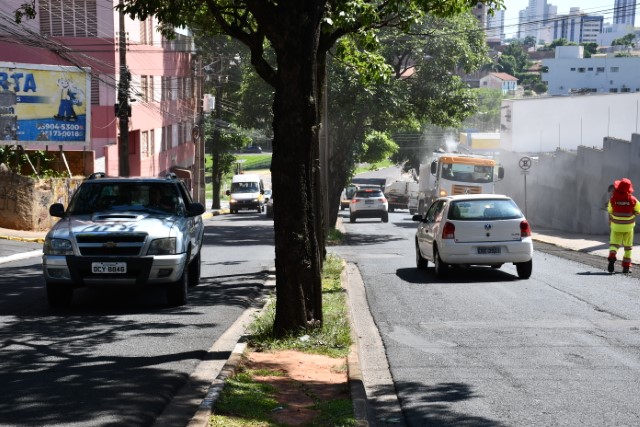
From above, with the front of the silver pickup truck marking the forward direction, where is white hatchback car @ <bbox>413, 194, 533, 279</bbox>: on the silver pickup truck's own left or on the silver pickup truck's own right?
on the silver pickup truck's own left

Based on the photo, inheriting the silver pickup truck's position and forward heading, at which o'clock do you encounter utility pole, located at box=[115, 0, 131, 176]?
The utility pole is roughly at 6 o'clock from the silver pickup truck.

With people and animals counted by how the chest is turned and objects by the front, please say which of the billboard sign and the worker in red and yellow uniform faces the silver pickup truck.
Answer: the billboard sign

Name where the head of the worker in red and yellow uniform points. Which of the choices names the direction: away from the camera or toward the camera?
away from the camera

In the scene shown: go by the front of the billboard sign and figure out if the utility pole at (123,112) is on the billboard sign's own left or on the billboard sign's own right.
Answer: on the billboard sign's own left

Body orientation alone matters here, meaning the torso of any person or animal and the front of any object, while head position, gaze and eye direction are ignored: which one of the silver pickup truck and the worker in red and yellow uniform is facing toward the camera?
the silver pickup truck

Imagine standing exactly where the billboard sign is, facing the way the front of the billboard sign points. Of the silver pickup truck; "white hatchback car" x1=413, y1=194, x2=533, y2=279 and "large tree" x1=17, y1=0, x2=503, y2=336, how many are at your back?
0

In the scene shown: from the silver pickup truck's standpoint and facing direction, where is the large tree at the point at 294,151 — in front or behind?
in front

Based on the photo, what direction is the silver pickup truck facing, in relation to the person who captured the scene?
facing the viewer

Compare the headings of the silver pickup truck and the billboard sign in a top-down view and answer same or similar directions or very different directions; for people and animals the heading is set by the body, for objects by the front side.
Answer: same or similar directions

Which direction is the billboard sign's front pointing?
toward the camera
